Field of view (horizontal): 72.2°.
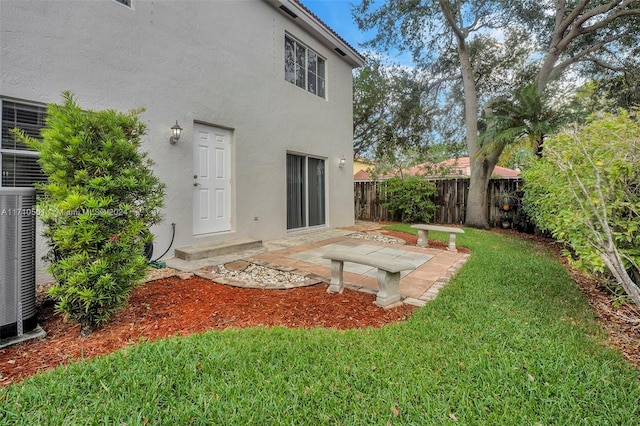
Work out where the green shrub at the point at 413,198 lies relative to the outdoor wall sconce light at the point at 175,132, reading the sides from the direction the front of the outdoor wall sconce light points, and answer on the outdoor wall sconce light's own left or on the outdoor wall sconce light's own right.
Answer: on the outdoor wall sconce light's own left

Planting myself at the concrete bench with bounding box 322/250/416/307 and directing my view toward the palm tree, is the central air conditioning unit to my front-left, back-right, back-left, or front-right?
back-left

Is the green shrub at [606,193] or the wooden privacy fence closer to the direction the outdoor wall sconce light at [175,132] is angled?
the green shrub

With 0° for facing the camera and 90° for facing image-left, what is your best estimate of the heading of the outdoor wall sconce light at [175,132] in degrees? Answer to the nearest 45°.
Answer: approximately 315°

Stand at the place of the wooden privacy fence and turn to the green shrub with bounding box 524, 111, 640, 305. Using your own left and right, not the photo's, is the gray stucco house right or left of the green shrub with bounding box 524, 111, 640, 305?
right

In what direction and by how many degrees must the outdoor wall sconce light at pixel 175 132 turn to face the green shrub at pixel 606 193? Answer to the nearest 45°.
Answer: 0° — it already faces it

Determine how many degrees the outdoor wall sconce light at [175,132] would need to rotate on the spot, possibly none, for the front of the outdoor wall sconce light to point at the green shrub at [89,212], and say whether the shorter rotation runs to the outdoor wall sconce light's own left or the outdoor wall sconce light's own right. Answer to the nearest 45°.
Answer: approximately 45° to the outdoor wall sconce light's own right

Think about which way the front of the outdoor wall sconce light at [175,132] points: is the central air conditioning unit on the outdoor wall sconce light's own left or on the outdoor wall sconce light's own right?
on the outdoor wall sconce light's own right

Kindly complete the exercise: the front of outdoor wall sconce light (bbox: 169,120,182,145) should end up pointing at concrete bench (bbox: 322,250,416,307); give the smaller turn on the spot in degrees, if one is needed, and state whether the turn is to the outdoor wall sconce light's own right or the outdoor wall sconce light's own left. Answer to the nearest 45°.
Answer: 0° — it already faces it
